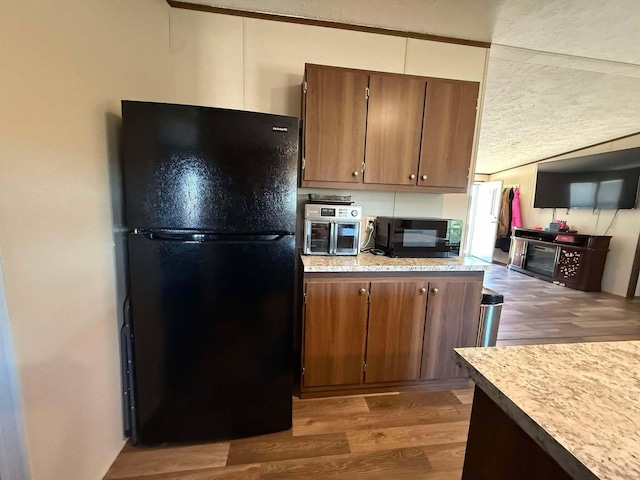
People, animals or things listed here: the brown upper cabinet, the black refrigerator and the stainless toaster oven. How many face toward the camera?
3

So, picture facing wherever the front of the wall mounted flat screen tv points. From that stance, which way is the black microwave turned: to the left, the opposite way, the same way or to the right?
to the left

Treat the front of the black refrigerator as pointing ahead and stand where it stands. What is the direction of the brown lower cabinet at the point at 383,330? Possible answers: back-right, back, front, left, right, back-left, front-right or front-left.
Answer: left

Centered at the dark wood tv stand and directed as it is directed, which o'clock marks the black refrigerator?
The black refrigerator is roughly at 11 o'clock from the dark wood tv stand.

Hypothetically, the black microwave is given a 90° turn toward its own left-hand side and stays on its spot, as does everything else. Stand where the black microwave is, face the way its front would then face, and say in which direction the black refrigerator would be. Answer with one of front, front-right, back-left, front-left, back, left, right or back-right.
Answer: back

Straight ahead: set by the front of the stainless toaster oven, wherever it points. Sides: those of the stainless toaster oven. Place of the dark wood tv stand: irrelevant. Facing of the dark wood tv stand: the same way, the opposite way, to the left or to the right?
to the right

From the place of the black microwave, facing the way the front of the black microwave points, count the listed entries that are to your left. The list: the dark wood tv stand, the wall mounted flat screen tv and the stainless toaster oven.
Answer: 2

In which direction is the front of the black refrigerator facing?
toward the camera

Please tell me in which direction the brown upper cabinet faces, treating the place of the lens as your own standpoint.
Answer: facing the viewer

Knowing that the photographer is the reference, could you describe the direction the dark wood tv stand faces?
facing the viewer and to the left of the viewer

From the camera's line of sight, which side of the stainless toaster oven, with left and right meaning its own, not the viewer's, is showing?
front

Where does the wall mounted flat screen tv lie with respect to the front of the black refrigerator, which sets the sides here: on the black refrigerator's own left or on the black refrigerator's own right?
on the black refrigerator's own left

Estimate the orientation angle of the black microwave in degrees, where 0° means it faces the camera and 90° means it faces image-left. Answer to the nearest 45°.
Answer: approximately 315°
